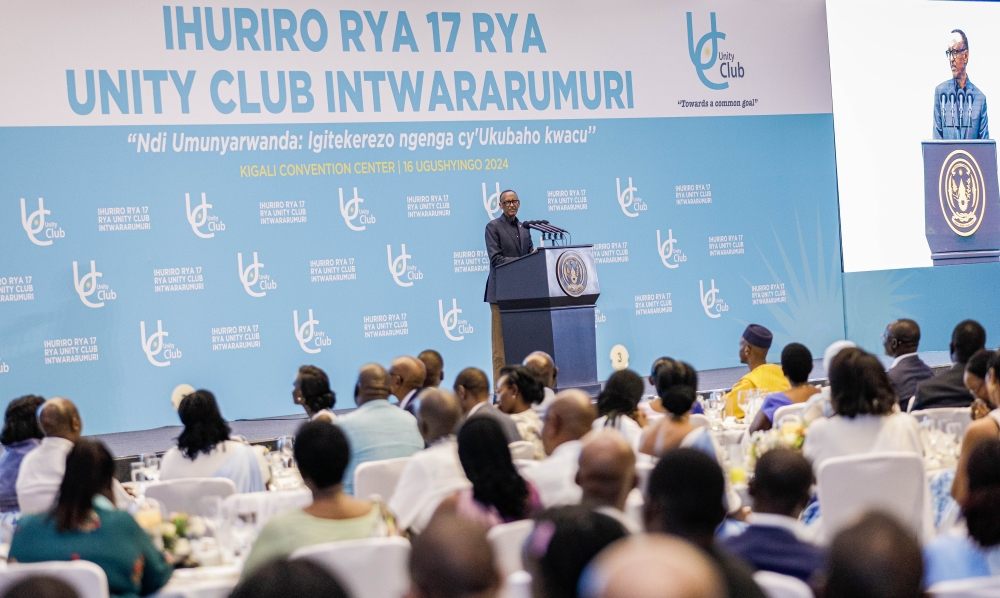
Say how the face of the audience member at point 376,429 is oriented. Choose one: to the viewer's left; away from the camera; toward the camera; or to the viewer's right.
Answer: away from the camera

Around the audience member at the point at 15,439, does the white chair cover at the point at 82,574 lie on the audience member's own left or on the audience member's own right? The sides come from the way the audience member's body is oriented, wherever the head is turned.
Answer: on the audience member's own right

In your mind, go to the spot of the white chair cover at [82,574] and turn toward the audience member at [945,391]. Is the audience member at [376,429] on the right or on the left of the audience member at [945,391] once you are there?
left

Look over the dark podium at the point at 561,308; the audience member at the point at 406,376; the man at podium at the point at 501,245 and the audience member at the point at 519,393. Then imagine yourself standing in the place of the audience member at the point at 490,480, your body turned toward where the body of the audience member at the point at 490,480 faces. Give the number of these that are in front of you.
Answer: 4

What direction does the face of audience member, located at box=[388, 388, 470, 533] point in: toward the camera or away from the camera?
away from the camera

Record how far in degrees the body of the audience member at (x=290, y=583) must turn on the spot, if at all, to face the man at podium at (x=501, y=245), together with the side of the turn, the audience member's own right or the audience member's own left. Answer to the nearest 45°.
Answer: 0° — they already face them

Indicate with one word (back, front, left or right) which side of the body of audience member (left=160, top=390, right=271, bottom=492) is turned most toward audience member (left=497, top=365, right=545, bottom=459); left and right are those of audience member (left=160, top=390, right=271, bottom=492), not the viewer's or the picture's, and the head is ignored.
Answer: right

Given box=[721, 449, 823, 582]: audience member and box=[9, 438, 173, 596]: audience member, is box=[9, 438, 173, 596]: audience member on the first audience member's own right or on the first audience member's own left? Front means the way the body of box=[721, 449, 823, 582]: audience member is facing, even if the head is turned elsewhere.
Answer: on the first audience member's own left

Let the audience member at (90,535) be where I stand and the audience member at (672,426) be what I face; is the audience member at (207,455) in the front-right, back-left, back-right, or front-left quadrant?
front-left

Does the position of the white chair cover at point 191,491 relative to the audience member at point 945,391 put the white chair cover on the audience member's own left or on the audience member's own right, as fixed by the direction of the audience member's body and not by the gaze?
on the audience member's own left

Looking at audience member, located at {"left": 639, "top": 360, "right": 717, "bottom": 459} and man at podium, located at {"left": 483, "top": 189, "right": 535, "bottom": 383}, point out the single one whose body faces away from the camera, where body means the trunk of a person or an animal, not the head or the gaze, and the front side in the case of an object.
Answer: the audience member

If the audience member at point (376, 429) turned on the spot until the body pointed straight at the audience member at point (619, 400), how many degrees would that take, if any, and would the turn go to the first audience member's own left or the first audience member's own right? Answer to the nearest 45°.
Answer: approximately 90° to the first audience member's own right

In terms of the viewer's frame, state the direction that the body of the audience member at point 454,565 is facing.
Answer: away from the camera

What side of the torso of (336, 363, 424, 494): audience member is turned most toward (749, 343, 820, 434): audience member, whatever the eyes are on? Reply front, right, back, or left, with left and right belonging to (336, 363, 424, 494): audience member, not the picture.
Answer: right

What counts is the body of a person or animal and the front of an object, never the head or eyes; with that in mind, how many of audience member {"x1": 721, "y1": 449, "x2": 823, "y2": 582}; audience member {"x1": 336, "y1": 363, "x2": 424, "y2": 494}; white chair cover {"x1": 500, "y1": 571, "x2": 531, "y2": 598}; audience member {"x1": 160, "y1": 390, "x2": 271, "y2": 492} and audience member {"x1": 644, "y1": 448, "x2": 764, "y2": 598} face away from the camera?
5

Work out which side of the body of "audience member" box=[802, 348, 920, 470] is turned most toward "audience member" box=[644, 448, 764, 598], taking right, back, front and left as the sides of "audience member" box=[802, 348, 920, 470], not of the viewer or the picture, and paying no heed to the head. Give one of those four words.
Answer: back

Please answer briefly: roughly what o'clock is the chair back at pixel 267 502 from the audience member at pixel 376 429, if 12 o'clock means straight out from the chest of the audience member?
The chair back is roughly at 7 o'clock from the audience member.
